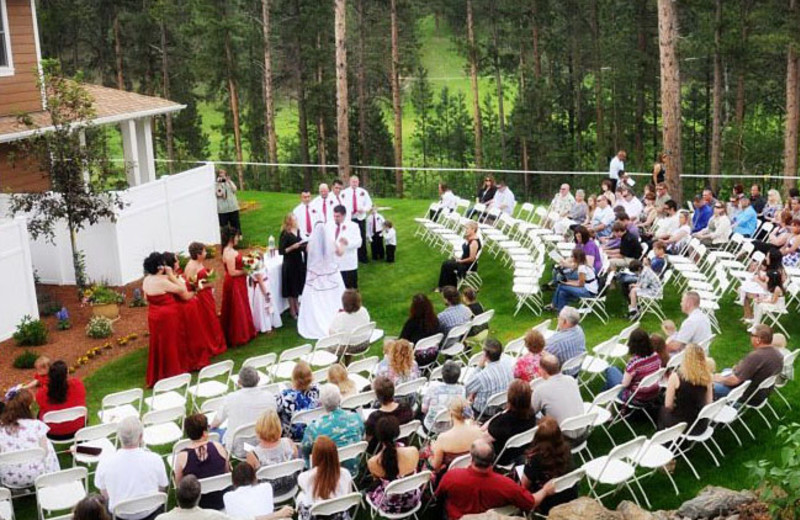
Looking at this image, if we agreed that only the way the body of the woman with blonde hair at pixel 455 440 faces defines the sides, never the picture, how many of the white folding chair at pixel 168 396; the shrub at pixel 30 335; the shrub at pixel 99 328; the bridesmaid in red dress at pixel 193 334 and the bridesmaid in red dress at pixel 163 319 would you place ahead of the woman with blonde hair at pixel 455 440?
5

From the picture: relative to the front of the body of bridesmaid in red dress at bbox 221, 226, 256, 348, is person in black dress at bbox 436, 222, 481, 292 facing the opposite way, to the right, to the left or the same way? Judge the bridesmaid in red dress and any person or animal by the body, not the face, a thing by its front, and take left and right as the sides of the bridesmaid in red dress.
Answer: the opposite way

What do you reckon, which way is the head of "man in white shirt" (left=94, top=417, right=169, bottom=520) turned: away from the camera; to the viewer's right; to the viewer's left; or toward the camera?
away from the camera

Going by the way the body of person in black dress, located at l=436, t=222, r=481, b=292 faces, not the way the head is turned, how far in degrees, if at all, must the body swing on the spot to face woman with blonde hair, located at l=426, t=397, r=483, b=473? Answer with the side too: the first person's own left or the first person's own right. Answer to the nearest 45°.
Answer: approximately 90° to the first person's own left

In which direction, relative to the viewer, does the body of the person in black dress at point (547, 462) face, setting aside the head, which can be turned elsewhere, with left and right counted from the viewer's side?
facing away from the viewer and to the left of the viewer

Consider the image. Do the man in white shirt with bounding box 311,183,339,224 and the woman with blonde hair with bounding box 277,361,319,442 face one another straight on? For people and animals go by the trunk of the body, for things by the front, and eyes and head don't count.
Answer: yes

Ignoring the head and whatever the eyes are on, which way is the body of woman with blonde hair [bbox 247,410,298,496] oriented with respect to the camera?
away from the camera

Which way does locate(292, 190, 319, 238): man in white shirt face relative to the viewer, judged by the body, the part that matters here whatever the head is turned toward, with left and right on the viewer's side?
facing the viewer

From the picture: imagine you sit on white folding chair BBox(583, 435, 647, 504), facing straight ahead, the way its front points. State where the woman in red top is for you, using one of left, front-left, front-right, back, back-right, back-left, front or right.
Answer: front-left

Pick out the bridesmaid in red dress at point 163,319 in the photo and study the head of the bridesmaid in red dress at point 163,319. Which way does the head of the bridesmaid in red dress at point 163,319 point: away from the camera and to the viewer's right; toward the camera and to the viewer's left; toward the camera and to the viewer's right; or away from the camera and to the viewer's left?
away from the camera and to the viewer's right

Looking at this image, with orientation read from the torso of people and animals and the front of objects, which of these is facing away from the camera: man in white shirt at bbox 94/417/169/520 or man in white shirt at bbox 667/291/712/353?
man in white shirt at bbox 94/417/169/520

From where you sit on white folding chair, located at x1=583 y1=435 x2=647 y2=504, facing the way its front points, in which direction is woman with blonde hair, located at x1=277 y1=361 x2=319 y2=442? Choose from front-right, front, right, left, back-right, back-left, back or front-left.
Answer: front-left

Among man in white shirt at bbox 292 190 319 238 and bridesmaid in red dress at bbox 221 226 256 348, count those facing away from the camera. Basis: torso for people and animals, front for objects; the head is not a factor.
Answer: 0

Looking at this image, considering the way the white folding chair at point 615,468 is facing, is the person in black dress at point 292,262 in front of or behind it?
in front

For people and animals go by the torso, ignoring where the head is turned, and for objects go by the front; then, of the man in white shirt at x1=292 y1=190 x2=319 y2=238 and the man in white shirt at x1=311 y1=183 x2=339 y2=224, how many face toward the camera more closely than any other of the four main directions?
2

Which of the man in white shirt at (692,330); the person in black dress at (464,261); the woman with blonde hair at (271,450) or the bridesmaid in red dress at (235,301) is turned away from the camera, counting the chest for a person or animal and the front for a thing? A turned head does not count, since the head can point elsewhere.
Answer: the woman with blonde hair

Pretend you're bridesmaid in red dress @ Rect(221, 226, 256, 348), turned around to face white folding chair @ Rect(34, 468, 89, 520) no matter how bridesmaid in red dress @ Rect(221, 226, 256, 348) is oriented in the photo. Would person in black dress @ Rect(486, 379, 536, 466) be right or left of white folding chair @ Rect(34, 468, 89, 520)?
left
